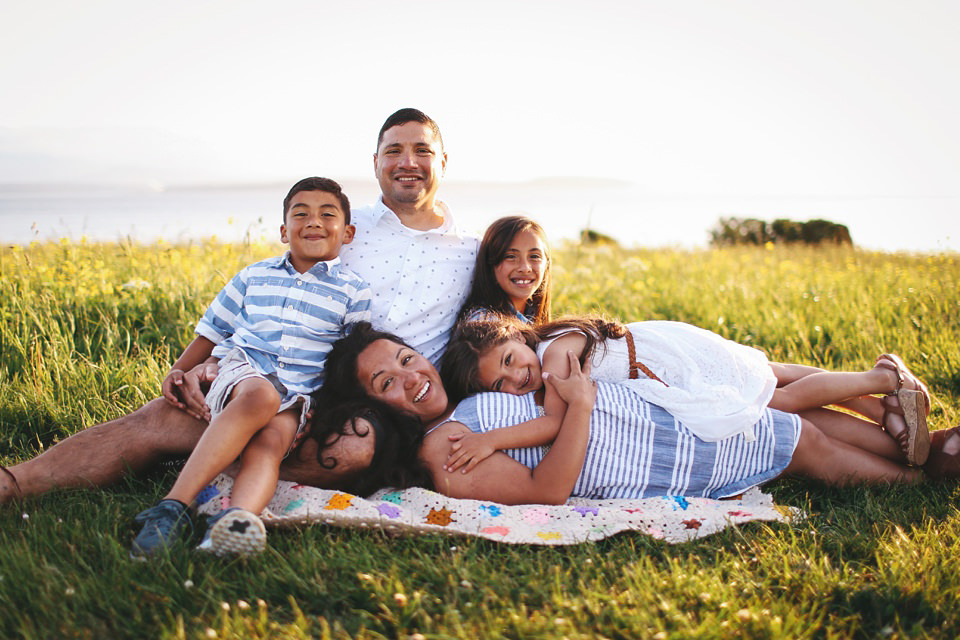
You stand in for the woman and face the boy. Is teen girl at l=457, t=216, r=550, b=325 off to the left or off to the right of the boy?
right

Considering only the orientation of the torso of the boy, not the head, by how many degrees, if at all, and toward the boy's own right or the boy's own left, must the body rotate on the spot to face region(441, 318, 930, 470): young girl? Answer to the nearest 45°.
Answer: approximately 90° to the boy's own left

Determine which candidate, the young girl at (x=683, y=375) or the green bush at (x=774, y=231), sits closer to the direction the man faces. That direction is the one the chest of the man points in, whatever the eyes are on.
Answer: the young girl

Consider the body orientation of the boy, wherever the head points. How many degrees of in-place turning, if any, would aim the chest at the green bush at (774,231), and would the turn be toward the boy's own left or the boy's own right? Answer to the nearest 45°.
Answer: approximately 135° to the boy's own left

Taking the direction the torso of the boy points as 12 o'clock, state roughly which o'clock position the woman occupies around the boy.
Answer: The woman is roughly at 10 o'clock from the boy.

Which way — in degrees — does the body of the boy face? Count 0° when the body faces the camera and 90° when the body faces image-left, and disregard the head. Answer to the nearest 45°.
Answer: approximately 0°

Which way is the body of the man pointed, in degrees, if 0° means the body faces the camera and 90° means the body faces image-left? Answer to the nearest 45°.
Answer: approximately 0°

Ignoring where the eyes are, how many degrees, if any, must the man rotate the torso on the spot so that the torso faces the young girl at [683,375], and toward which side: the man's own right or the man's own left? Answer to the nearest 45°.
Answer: approximately 45° to the man's own left
